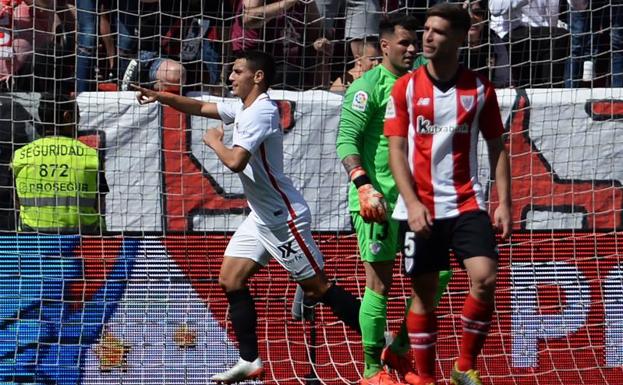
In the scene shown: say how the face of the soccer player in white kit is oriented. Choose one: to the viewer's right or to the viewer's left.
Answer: to the viewer's left

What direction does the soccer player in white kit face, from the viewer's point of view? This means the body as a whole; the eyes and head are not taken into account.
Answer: to the viewer's left

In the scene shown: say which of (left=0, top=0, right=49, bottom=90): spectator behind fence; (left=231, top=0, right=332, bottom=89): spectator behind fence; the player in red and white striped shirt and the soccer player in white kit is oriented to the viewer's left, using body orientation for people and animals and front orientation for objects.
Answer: the soccer player in white kit

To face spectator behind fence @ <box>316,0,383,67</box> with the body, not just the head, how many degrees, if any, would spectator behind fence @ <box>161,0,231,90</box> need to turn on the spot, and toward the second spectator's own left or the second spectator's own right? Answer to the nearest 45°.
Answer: approximately 90° to the second spectator's own left

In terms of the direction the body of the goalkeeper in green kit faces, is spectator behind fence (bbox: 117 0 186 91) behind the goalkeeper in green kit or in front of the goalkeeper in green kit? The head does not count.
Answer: behind

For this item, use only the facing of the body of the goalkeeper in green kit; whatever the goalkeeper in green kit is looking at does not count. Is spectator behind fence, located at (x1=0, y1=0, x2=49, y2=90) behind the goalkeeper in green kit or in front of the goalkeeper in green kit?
behind

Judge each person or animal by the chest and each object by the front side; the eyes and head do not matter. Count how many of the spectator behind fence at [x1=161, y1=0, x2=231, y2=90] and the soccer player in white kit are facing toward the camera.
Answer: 1

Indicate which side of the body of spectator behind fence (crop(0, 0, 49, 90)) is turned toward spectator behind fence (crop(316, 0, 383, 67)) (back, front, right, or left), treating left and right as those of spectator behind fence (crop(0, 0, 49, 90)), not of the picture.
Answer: left

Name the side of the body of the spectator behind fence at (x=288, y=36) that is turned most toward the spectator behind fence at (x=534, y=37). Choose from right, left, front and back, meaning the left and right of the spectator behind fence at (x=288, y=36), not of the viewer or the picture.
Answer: left

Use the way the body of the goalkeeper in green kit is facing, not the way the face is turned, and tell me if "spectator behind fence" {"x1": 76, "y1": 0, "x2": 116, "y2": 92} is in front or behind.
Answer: behind

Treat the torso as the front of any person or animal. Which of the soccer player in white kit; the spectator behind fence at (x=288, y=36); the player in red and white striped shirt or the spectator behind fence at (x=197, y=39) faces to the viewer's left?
the soccer player in white kit

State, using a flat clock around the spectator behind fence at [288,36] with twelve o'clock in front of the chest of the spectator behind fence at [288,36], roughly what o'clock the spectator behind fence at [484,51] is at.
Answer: the spectator behind fence at [484,51] is roughly at 9 o'clock from the spectator behind fence at [288,36].
